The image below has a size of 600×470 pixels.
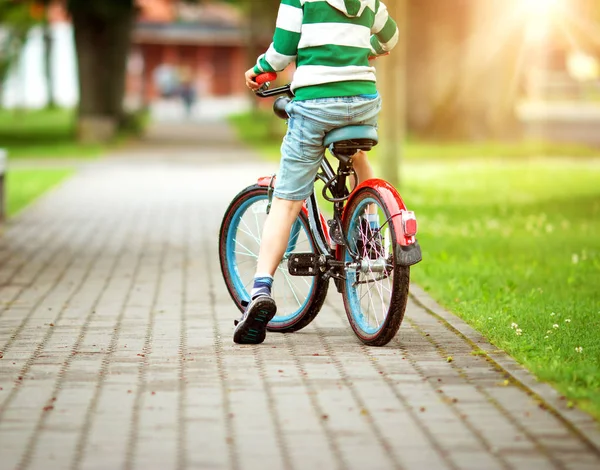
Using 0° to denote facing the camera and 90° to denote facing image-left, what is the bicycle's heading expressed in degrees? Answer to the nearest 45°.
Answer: approximately 135°

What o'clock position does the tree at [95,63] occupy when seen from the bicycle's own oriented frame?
The tree is roughly at 1 o'clock from the bicycle.
